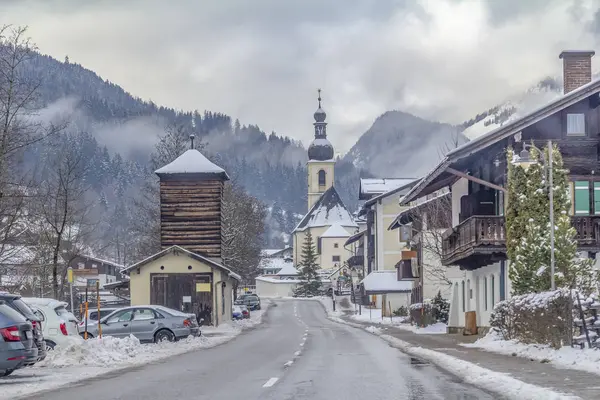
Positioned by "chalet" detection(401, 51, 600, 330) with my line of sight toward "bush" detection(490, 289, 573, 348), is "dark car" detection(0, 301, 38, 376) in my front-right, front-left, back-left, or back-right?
front-right

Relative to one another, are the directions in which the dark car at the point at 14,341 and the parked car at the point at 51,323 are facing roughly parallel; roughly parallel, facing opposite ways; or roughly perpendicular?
roughly parallel

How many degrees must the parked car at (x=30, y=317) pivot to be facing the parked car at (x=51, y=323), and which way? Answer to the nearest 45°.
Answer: approximately 45° to its right

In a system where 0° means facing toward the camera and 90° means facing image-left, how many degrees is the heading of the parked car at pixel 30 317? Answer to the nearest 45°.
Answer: approximately 135°

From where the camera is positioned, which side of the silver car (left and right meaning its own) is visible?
left

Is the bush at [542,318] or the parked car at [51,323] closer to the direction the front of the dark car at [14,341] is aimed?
the parked car
